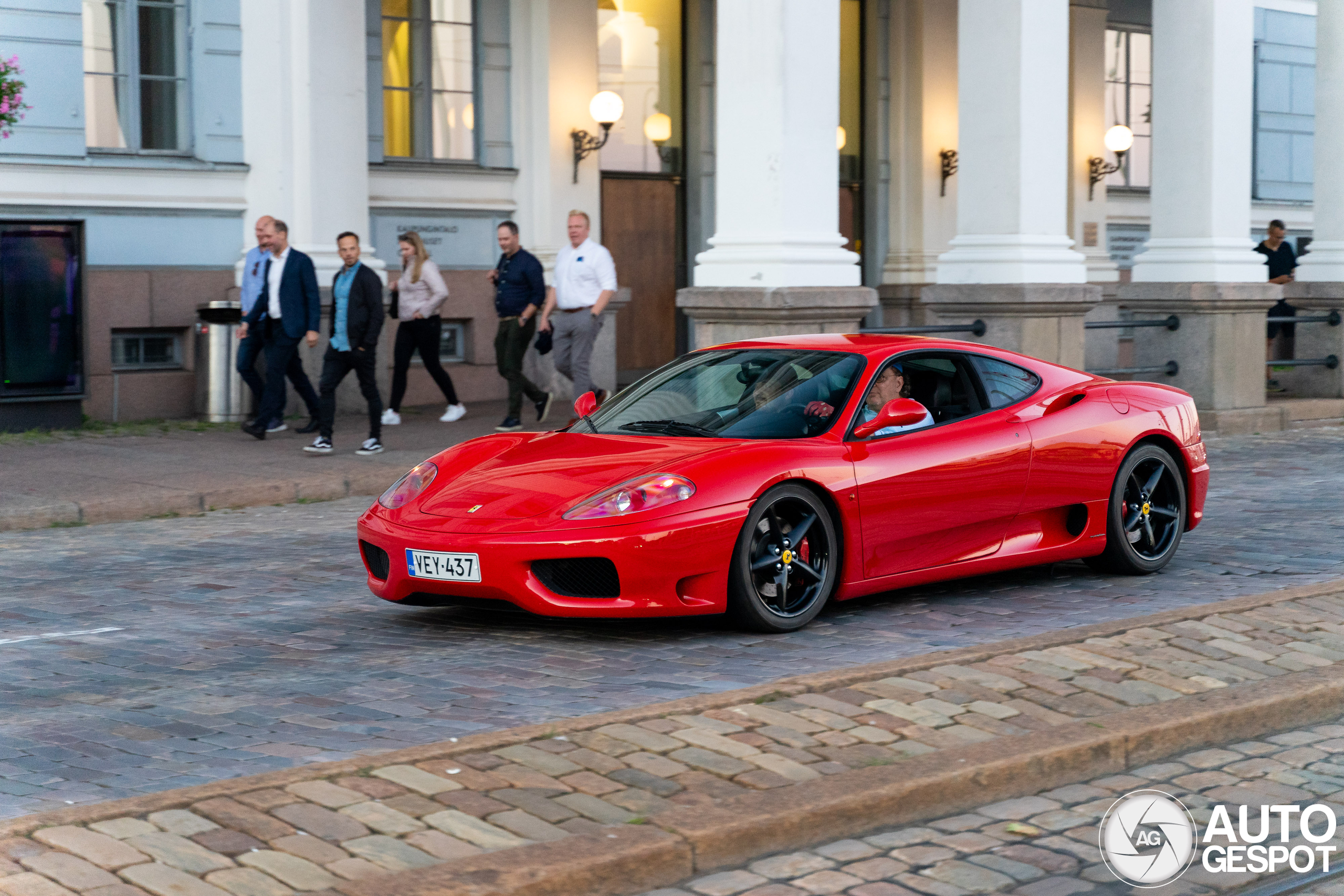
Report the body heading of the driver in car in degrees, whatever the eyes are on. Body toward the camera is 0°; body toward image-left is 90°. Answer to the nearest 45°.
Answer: approximately 45°

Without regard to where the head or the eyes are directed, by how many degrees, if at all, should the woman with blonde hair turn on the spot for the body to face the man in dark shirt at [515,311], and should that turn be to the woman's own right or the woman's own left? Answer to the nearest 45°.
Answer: approximately 135° to the woman's own left

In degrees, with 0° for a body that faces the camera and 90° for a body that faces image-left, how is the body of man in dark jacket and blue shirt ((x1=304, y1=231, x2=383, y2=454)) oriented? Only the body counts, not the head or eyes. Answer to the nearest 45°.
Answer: approximately 45°

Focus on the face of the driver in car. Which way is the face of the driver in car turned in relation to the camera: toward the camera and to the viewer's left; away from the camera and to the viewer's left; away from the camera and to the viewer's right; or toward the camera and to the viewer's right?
toward the camera and to the viewer's left

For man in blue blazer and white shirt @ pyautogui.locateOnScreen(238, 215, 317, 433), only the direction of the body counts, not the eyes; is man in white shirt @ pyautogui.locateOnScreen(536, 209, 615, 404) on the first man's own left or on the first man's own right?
on the first man's own left

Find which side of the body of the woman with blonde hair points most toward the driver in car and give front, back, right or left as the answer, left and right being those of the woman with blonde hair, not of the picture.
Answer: left

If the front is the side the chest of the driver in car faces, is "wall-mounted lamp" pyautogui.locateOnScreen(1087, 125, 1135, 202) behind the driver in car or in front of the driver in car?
behind

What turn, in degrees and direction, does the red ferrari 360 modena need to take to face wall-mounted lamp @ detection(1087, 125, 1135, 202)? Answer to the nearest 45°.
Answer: approximately 135° to its right

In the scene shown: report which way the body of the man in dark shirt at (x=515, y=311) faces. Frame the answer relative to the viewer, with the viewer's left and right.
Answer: facing the viewer and to the left of the viewer
